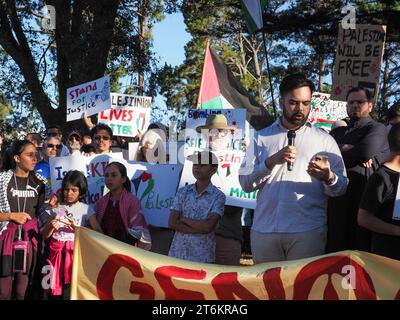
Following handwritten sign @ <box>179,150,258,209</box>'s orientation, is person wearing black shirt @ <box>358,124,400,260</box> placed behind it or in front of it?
in front

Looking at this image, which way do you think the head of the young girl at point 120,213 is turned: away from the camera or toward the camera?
toward the camera

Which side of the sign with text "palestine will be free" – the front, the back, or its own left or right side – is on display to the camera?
front

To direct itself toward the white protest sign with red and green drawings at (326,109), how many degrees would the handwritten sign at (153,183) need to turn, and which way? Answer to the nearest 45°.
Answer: approximately 135° to its left

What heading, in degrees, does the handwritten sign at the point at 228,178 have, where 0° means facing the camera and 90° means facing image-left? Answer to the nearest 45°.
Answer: approximately 0°

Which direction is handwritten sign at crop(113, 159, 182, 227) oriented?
toward the camera

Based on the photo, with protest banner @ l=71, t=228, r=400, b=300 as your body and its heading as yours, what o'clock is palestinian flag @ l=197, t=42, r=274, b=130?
The palestinian flag is roughly at 6 o'clock from the protest banner.

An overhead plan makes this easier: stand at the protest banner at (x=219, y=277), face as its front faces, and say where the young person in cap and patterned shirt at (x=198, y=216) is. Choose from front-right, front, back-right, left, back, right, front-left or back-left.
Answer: back

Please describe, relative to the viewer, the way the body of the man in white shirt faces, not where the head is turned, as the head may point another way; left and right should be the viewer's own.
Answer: facing the viewer

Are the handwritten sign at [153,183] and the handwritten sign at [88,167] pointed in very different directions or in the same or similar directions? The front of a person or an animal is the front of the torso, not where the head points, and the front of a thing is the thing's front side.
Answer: same or similar directions

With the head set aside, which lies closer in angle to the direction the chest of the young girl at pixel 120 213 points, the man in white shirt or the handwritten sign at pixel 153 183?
the man in white shirt

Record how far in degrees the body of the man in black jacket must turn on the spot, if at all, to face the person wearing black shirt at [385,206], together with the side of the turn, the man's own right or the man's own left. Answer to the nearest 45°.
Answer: approximately 45° to the man's own left

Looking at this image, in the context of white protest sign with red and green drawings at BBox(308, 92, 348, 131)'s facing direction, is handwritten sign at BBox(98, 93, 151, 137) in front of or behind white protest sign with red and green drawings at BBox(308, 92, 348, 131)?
in front

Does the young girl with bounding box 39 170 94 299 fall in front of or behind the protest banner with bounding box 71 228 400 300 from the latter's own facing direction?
behind

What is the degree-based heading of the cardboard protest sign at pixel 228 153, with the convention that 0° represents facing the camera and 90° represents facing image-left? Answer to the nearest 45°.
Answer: approximately 0°

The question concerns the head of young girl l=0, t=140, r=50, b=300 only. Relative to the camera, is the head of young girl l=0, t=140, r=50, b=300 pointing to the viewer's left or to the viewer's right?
to the viewer's right
